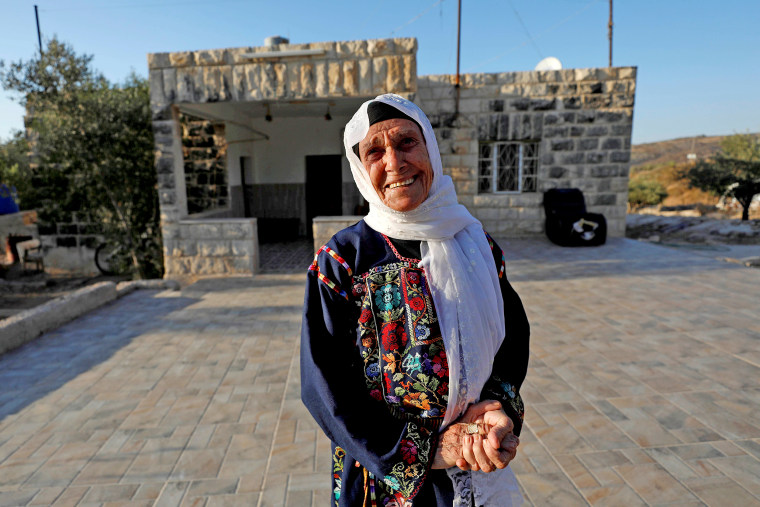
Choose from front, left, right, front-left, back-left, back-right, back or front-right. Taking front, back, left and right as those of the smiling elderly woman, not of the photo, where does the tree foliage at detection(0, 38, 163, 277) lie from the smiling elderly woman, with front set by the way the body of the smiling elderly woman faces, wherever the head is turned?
back-right

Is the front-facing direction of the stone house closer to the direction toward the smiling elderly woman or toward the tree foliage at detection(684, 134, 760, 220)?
the smiling elderly woman

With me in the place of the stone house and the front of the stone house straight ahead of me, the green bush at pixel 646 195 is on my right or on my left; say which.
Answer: on my left

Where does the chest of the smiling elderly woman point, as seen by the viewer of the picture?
toward the camera

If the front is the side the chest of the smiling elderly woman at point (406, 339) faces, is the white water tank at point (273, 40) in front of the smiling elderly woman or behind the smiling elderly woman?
behind

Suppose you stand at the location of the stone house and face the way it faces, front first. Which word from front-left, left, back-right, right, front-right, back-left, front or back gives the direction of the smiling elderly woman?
front

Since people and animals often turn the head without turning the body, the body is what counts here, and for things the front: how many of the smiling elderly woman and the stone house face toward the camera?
2

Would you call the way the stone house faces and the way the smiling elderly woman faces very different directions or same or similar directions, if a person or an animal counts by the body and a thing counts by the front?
same or similar directions

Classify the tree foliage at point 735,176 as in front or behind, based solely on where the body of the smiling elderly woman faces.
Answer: behind

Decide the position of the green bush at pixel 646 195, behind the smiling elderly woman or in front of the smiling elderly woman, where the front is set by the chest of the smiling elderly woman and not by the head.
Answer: behind
